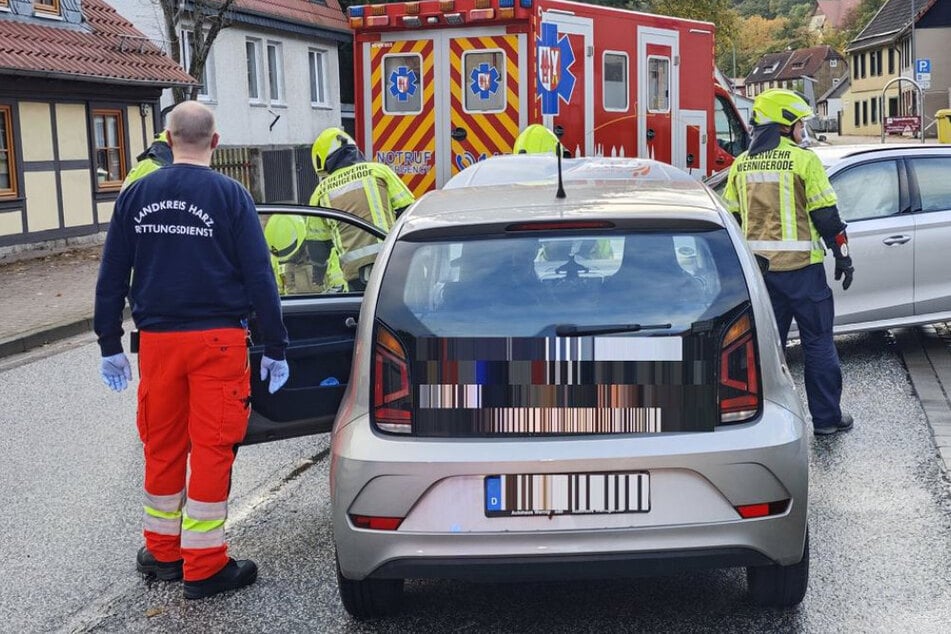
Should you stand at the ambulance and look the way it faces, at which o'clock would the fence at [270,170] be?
The fence is roughly at 10 o'clock from the ambulance.

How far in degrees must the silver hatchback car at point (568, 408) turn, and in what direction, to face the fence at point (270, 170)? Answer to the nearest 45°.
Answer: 0° — it already faces it

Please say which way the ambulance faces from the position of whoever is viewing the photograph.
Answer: facing away from the viewer and to the right of the viewer

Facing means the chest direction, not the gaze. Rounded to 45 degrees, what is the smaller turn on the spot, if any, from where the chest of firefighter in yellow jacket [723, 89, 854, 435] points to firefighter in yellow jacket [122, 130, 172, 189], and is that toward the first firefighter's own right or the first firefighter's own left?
approximately 135° to the first firefighter's own left

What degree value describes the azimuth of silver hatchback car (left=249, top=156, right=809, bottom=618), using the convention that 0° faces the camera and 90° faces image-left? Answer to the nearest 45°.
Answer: approximately 180°

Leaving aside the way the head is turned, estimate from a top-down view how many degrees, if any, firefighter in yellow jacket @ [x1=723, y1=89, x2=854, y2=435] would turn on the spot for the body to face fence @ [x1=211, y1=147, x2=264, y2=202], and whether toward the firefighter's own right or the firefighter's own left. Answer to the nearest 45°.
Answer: approximately 90° to the firefighter's own left

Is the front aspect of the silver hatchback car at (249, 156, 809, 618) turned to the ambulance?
yes

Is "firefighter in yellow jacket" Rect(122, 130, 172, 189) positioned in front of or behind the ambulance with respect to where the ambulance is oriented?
behind

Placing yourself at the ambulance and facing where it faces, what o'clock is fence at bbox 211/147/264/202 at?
The fence is roughly at 10 o'clock from the ambulance.
